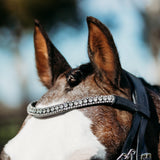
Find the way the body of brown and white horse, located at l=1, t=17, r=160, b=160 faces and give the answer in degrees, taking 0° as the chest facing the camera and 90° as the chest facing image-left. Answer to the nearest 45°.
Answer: approximately 45°
